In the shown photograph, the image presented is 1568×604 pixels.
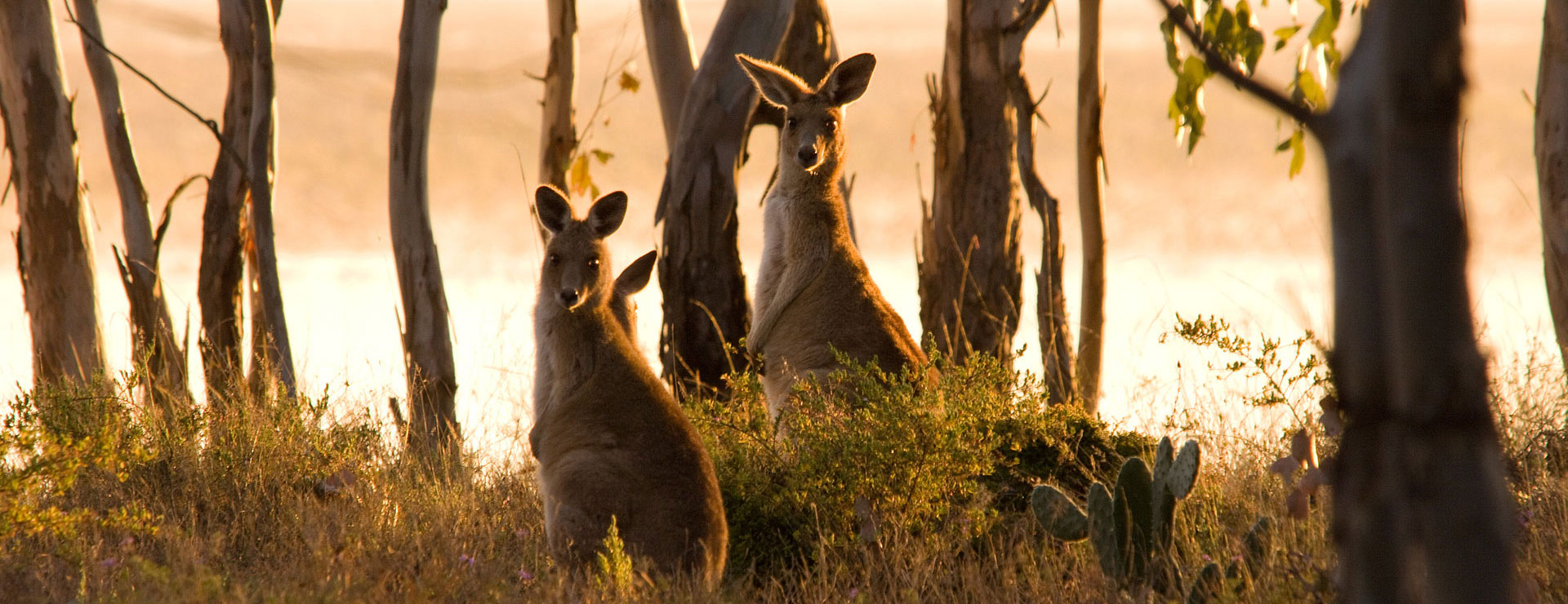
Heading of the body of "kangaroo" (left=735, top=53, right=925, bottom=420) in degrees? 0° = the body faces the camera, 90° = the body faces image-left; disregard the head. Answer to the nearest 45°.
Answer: approximately 45°

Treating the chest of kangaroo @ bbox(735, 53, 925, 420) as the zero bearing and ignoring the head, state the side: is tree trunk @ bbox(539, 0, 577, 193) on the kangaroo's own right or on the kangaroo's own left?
on the kangaroo's own right

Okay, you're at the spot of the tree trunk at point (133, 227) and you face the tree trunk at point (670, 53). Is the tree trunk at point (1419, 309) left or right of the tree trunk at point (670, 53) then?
right

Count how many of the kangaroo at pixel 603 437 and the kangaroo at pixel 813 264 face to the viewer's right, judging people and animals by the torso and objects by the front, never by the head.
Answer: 0
